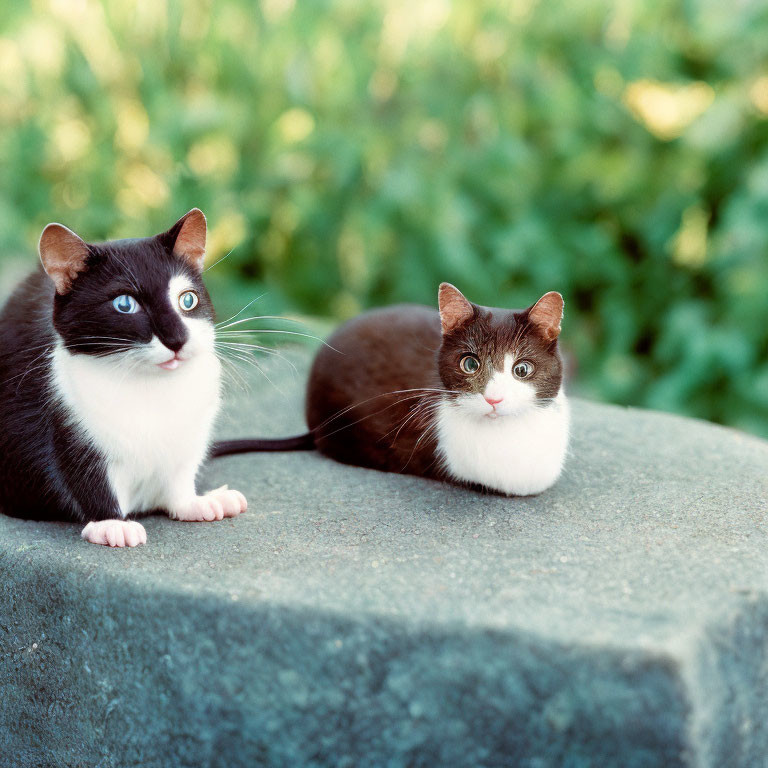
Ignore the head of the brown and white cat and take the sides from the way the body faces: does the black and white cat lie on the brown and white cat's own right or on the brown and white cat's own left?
on the brown and white cat's own right

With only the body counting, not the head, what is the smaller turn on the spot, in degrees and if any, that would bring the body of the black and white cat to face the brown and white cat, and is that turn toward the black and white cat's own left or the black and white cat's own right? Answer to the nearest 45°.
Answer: approximately 45° to the black and white cat's own left

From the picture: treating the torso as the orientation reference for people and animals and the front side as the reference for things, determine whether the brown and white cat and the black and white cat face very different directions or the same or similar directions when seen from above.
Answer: same or similar directions

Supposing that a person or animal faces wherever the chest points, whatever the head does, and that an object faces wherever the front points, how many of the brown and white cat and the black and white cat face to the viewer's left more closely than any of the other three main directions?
0

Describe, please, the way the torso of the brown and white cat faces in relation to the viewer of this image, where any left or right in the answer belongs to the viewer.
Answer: facing the viewer and to the right of the viewer
